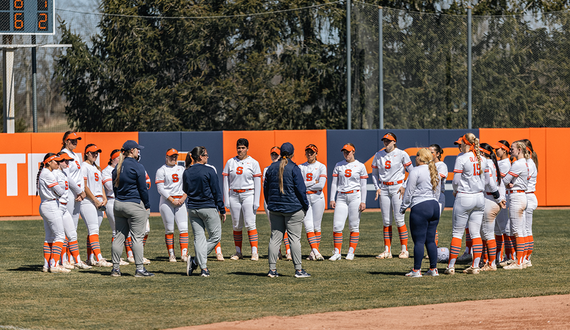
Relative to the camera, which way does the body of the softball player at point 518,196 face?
to the viewer's left

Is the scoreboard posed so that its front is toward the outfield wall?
no

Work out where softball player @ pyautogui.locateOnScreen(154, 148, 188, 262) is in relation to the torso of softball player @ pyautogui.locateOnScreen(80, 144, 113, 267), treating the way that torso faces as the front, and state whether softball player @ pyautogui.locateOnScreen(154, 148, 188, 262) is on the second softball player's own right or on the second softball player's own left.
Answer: on the second softball player's own left

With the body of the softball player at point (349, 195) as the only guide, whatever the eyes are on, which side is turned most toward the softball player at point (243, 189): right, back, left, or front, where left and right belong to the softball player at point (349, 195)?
right

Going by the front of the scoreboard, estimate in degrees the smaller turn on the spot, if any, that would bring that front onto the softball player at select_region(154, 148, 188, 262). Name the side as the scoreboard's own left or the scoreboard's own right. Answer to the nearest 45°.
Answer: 0° — it already faces them

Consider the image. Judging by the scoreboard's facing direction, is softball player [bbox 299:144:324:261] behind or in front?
in front

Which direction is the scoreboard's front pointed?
toward the camera

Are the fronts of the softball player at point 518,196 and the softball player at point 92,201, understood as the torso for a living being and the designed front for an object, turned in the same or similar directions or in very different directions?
very different directions

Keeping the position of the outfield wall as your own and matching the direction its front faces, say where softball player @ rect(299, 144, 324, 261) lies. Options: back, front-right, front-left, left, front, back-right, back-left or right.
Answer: front

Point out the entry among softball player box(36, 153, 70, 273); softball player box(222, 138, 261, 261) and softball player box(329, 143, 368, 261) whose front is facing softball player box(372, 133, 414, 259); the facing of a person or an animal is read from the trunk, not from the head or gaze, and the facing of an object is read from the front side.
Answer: softball player box(36, 153, 70, 273)

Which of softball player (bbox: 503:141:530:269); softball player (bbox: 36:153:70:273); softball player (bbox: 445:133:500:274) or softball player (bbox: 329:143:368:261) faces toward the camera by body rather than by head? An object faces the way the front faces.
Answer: softball player (bbox: 329:143:368:261)

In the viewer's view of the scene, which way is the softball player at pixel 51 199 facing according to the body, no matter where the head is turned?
to the viewer's right

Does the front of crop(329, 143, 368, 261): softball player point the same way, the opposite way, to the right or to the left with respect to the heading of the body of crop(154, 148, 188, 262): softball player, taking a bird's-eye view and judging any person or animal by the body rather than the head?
the same way

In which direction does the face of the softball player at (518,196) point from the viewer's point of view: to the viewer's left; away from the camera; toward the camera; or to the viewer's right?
to the viewer's left

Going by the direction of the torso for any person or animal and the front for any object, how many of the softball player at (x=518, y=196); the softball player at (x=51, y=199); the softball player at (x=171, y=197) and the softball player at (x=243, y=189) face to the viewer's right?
1

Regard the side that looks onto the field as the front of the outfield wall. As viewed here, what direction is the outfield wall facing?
toward the camera

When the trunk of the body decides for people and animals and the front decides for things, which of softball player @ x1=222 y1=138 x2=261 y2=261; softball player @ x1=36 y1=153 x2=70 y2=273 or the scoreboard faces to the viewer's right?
softball player @ x1=36 y1=153 x2=70 y2=273

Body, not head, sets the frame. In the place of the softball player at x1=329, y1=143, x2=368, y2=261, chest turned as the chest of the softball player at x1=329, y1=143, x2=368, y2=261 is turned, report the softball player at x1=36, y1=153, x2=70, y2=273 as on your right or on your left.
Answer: on your right

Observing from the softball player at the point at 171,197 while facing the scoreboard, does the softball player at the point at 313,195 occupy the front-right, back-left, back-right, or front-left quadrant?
back-right

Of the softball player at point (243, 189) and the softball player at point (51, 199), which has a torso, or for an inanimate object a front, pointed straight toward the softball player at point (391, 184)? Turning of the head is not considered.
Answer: the softball player at point (51, 199)

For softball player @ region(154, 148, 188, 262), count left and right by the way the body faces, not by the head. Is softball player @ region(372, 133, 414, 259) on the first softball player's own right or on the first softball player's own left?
on the first softball player's own left

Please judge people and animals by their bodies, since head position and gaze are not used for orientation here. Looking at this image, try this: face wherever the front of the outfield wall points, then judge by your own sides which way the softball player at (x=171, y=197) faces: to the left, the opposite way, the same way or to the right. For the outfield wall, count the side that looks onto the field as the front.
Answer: the same way
